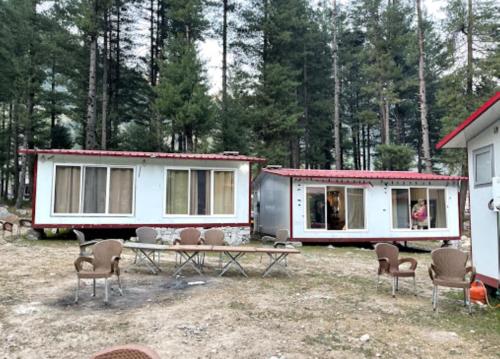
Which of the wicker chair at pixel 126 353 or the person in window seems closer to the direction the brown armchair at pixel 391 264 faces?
the wicker chair

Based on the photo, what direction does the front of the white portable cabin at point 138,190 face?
toward the camera

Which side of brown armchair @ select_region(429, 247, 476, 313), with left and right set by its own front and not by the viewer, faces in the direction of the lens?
front

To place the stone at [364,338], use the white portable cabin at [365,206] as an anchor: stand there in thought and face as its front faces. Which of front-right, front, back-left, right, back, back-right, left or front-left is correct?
front

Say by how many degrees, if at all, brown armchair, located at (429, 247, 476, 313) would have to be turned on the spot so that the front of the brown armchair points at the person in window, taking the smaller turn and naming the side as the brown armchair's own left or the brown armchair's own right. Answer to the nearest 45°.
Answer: approximately 180°

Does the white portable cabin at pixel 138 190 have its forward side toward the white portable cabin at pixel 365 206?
no

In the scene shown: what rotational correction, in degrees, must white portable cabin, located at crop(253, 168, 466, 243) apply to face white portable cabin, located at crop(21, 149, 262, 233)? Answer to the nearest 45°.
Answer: approximately 45° to its right

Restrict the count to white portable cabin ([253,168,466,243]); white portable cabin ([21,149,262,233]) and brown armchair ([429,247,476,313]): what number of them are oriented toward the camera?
3

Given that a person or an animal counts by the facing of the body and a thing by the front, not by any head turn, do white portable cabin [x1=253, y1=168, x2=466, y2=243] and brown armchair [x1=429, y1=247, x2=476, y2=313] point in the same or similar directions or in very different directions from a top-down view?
same or similar directions

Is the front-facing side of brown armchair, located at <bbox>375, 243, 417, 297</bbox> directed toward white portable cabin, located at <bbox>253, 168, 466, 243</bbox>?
no

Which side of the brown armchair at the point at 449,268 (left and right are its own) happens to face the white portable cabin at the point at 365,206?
back

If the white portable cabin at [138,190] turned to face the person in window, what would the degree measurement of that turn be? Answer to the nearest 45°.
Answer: approximately 90° to its left

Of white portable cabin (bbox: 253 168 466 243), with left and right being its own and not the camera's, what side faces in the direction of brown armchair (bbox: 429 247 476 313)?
front

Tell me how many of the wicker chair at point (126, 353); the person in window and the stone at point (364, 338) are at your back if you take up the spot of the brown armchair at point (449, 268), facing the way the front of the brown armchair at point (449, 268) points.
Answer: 1

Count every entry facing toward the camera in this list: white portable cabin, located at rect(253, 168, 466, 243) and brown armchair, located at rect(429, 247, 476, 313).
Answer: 2

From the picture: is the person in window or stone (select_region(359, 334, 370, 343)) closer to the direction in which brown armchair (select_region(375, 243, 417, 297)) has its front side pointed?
the stone

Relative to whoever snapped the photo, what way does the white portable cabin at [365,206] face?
facing the viewer

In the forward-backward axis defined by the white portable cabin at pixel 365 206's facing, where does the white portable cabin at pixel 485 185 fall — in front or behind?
in front

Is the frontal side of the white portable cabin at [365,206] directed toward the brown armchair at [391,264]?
yes

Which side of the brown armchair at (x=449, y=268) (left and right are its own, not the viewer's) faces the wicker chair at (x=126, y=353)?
front

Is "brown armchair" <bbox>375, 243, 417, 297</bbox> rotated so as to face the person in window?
no
